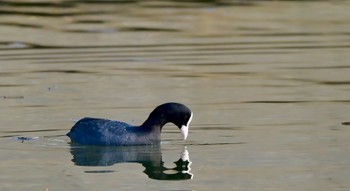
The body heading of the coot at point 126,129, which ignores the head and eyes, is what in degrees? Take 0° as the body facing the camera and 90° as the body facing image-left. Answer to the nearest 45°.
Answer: approximately 270°
